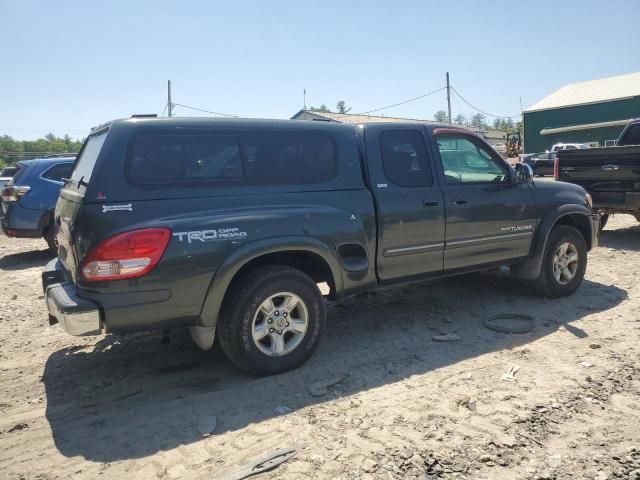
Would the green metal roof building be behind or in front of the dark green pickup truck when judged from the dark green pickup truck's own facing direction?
in front

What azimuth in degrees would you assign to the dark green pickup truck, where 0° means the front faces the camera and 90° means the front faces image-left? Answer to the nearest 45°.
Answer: approximately 225°
